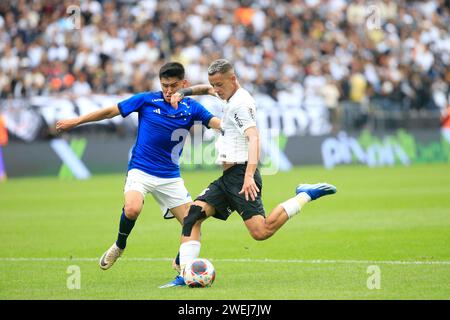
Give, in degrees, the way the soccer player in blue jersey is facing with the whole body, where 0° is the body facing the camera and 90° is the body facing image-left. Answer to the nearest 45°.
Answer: approximately 0°

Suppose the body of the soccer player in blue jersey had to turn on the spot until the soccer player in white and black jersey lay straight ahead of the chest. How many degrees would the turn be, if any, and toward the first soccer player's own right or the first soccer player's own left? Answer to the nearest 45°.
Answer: approximately 45° to the first soccer player's own left
